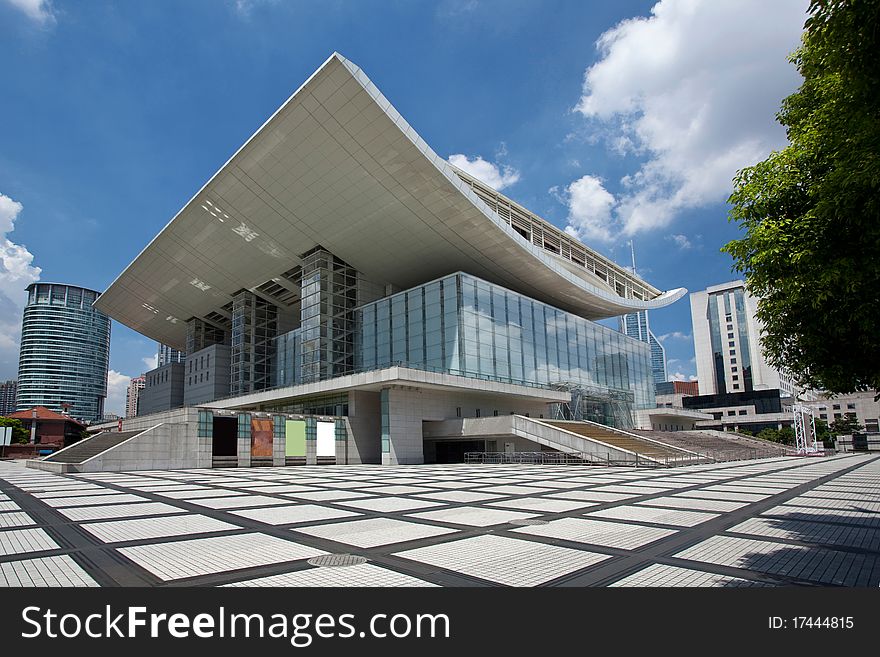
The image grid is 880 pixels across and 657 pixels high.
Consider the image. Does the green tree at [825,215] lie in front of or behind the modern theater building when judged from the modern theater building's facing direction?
in front

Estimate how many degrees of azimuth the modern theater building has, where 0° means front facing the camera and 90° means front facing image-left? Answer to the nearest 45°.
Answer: approximately 315°
